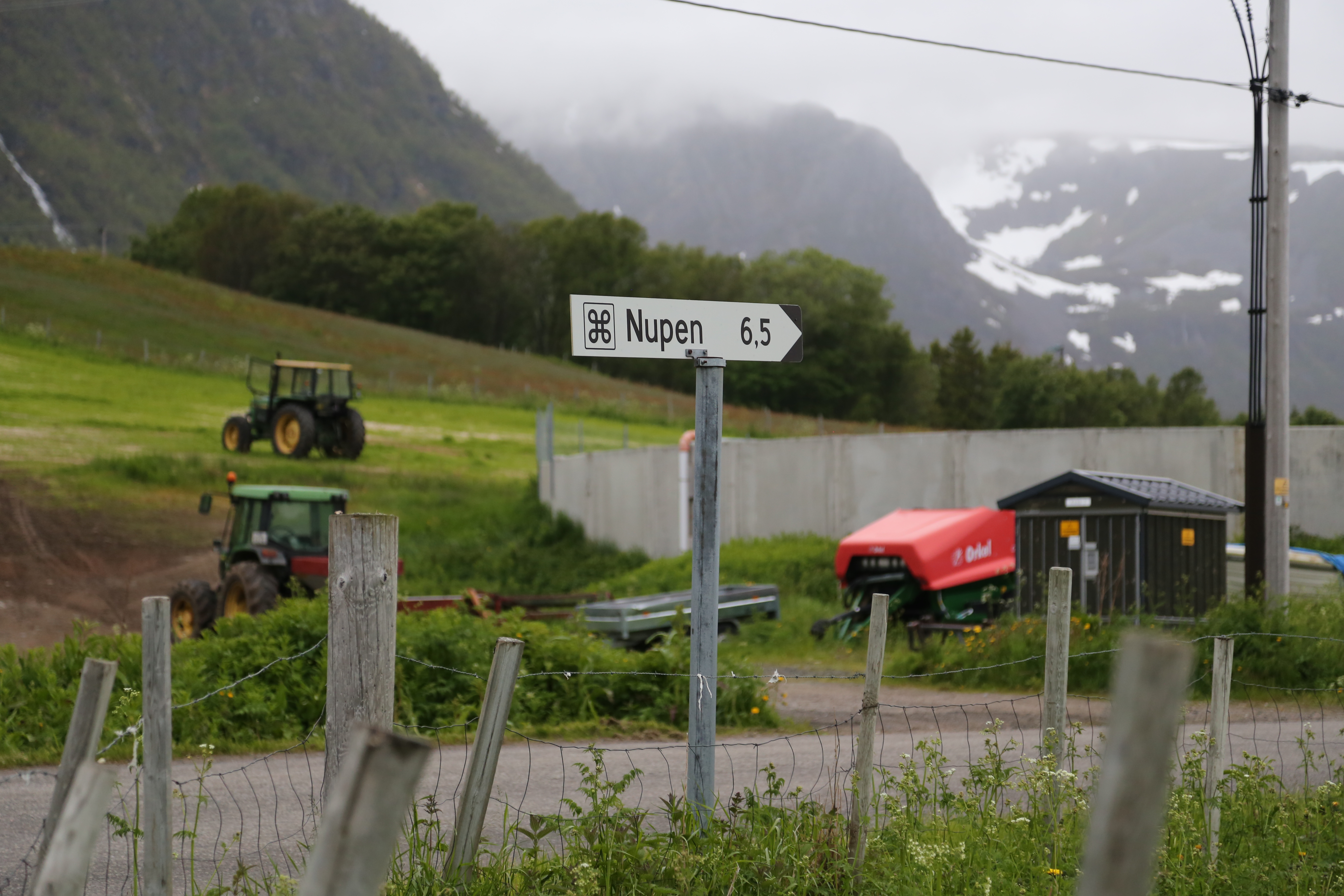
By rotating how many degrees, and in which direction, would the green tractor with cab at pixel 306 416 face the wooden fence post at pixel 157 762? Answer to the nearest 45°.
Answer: approximately 135° to its left

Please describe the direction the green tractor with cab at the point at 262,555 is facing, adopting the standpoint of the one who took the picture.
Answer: facing away from the viewer and to the left of the viewer

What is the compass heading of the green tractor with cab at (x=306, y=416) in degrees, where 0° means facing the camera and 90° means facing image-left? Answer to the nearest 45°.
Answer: approximately 135°

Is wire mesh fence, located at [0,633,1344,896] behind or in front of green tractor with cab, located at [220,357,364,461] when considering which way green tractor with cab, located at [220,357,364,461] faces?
behind

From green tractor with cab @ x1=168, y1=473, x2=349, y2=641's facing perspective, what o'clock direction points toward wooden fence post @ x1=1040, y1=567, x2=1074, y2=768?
The wooden fence post is roughly at 7 o'clock from the green tractor with cab.

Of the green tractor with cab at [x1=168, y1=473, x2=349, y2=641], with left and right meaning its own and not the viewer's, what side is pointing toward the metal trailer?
back

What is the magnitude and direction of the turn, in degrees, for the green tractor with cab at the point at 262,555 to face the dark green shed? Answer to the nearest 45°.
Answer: approximately 180°

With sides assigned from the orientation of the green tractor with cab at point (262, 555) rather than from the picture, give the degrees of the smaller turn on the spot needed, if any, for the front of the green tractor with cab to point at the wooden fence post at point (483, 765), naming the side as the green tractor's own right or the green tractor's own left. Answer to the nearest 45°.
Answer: approximately 135° to the green tractor's own left

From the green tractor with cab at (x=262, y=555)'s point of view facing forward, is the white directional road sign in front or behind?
behind
